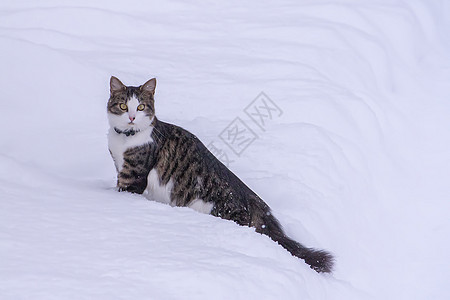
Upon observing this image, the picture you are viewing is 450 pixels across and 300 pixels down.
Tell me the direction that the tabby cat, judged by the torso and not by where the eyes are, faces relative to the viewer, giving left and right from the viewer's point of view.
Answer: facing to the left of the viewer
